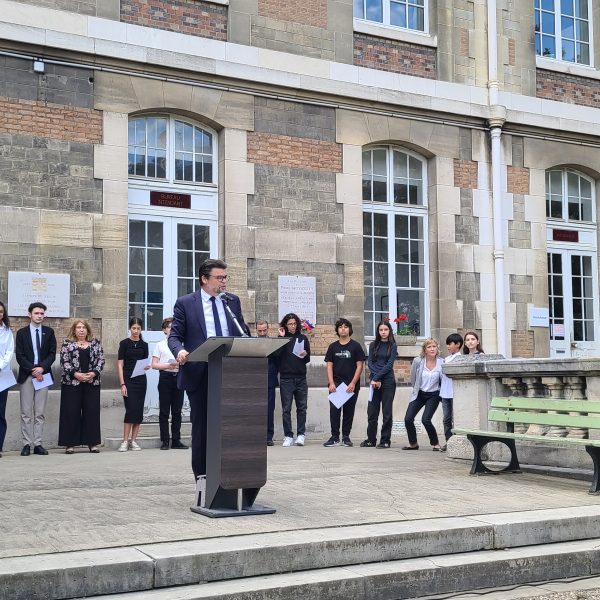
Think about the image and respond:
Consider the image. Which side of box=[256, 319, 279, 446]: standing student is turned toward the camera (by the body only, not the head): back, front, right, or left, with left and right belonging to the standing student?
front

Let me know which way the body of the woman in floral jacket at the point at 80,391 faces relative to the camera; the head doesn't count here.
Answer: toward the camera

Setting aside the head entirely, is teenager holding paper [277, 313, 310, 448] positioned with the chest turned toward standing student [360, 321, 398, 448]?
no

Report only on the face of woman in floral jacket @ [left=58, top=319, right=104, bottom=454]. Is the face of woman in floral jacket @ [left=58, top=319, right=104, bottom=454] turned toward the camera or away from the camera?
toward the camera

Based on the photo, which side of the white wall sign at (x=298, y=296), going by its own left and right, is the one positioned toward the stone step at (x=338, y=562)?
front

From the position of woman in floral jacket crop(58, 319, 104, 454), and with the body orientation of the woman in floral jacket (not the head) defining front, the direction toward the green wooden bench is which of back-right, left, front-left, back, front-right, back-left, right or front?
front-left

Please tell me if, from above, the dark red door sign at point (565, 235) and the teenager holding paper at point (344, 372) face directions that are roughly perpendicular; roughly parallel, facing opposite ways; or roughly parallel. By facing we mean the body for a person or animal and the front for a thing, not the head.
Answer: roughly parallel

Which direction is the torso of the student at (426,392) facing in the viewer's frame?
toward the camera

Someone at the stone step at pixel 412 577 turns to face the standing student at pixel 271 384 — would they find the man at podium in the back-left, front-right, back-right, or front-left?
front-left

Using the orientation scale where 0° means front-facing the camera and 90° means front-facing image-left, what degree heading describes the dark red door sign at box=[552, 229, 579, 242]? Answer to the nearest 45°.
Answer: approximately 0°

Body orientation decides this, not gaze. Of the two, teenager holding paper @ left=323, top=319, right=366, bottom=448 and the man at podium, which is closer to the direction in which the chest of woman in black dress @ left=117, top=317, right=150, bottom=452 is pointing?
the man at podium

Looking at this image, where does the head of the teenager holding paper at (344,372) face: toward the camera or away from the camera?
toward the camera

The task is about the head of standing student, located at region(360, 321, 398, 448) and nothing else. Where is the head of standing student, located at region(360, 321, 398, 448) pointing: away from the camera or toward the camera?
toward the camera

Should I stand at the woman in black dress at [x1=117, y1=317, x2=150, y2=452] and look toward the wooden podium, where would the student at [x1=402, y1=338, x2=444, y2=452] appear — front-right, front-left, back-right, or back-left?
front-left

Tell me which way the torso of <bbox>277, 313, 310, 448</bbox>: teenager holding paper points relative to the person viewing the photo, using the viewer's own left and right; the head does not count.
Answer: facing the viewer

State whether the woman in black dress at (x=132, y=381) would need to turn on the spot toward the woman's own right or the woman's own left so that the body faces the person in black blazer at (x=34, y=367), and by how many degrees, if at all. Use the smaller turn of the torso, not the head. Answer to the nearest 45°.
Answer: approximately 90° to the woman's own right

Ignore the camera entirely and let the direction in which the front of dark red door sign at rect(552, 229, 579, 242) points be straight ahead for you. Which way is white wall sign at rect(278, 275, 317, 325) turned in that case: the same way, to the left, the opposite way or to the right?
the same way
